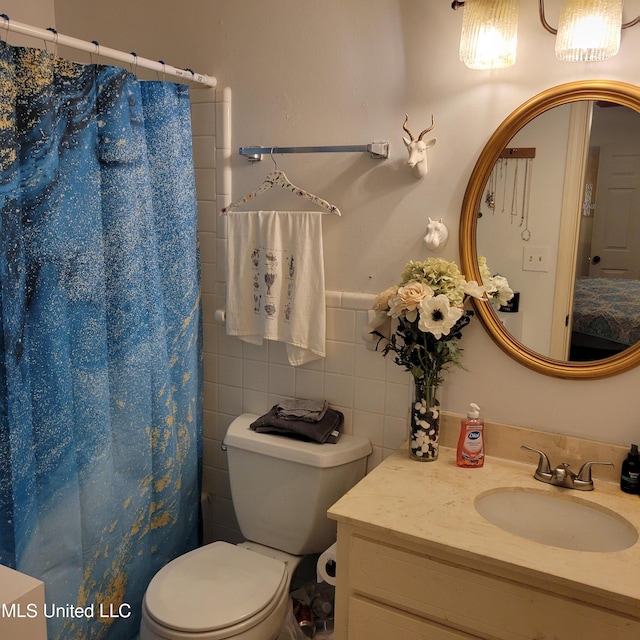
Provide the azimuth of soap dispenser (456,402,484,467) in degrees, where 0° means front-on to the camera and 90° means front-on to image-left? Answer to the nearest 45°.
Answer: approximately 0°

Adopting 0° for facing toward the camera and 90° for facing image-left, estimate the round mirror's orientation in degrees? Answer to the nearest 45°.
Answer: approximately 45°

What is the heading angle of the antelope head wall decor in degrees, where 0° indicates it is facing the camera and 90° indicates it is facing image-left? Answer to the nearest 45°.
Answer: approximately 45°
